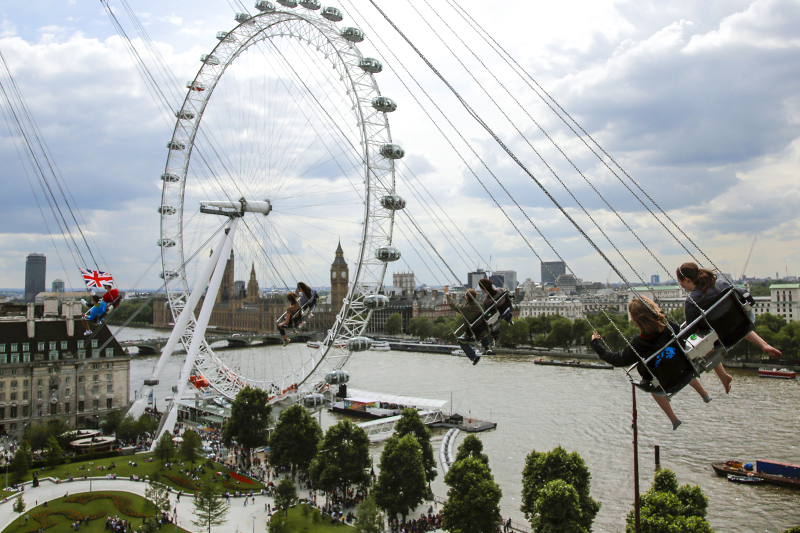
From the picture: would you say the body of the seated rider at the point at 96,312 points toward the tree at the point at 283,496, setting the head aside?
no

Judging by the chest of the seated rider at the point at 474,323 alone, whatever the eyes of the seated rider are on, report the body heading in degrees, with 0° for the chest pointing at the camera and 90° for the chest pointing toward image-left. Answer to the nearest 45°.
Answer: approximately 135°

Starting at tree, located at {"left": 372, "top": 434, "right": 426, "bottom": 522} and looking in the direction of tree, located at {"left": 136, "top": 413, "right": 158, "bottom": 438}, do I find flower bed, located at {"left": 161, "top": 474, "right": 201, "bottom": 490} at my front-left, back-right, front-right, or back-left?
front-left

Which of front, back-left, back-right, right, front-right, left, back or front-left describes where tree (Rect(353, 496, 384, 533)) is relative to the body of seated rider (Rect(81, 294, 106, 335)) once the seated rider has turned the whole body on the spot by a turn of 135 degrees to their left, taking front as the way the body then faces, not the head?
front-left

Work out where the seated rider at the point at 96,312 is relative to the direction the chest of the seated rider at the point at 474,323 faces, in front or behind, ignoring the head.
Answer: in front

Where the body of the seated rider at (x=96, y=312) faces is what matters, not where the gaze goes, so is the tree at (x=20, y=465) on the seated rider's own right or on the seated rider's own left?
on the seated rider's own right

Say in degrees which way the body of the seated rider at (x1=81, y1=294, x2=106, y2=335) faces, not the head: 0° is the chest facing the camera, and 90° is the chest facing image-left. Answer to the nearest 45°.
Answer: approximately 90°

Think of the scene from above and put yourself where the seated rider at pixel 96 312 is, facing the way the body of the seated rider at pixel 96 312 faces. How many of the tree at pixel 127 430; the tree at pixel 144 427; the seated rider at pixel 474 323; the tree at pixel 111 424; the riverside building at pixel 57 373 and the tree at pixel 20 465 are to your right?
5

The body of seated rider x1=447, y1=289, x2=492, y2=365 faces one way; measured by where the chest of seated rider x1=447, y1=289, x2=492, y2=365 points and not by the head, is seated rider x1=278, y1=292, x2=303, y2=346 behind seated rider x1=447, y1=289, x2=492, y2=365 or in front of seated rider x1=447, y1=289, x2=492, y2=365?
in front

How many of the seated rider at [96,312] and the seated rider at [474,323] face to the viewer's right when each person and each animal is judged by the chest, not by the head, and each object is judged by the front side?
0

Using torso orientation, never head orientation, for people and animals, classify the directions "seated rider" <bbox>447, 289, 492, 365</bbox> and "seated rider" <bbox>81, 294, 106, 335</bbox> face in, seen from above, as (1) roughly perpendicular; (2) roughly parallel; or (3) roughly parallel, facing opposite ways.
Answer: roughly perpendicular
